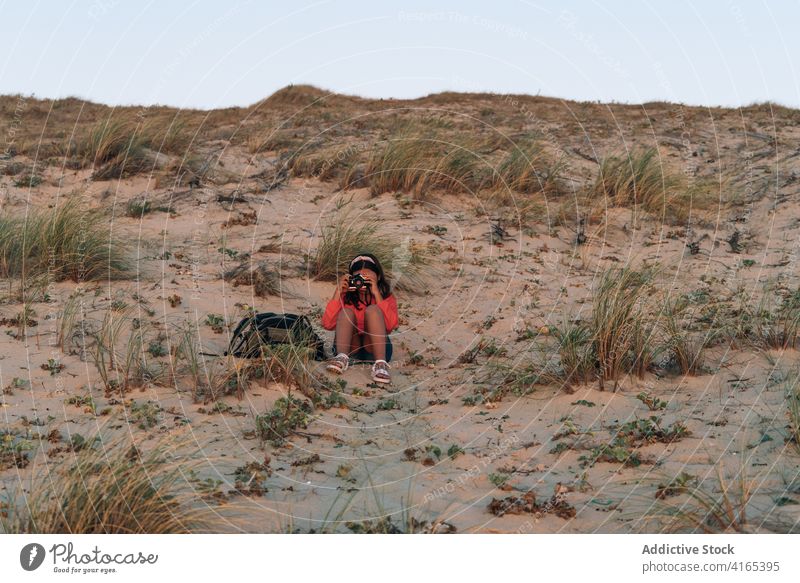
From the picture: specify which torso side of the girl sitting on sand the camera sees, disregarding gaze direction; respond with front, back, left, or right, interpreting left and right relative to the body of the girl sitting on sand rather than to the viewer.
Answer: front

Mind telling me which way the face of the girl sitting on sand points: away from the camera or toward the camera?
toward the camera

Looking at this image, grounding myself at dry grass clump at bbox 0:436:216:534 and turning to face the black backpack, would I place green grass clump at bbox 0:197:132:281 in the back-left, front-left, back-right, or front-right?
front-left

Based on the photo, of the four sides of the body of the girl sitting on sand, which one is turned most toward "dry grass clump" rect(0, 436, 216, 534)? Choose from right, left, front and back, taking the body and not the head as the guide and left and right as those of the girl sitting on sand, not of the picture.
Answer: front

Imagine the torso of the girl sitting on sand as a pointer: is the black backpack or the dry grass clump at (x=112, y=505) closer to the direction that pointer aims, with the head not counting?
the dry grass clump

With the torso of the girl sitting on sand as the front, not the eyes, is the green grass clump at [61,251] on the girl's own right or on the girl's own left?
on the girl's own right

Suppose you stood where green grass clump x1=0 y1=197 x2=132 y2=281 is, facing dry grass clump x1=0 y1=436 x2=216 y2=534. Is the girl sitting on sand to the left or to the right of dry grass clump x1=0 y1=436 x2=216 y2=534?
left

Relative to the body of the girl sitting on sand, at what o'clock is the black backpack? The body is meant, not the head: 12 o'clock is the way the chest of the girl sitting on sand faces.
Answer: The black backpack is roughly at 2 o'clock from the girl sitting on sand.

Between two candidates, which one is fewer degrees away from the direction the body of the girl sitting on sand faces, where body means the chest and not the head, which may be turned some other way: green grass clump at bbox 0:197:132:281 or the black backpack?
the black backpack

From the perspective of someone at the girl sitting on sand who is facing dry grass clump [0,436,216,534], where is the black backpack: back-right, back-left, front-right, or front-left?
front-right
